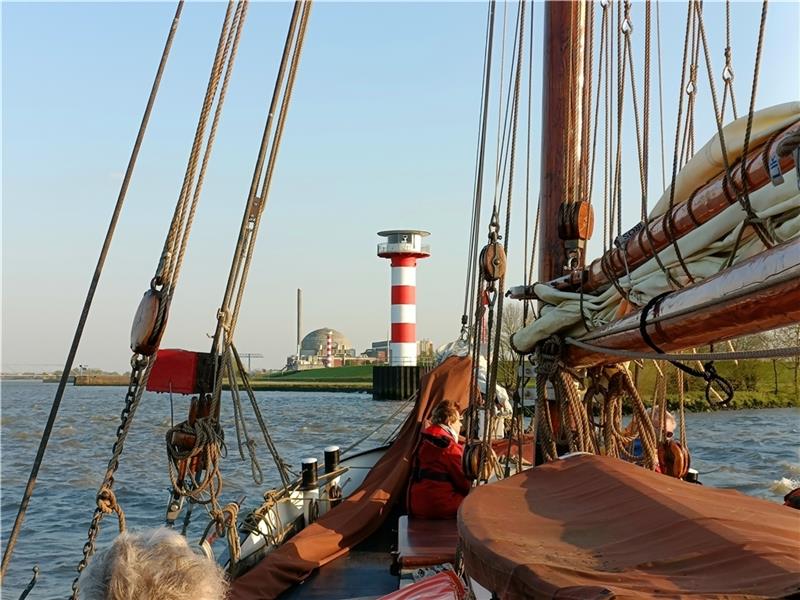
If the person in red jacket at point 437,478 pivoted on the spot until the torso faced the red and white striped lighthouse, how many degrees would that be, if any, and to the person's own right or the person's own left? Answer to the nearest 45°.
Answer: approximately 45° to the person's own left

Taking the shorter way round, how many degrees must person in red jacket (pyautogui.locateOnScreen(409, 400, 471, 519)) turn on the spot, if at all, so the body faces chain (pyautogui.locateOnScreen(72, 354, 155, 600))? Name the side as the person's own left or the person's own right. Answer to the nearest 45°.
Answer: approximately 180°

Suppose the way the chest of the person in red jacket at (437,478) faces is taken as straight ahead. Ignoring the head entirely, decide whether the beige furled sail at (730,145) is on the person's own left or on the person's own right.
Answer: on the person's own right

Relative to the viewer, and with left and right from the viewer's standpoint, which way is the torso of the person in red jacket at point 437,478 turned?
facing away from the viewer and to the right of the viewer

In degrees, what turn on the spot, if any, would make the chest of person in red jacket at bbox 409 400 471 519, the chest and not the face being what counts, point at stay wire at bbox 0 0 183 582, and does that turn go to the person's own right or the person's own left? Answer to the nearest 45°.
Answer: approximately 180°

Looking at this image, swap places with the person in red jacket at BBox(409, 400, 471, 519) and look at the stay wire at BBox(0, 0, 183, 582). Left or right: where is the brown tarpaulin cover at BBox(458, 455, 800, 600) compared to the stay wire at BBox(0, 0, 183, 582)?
left

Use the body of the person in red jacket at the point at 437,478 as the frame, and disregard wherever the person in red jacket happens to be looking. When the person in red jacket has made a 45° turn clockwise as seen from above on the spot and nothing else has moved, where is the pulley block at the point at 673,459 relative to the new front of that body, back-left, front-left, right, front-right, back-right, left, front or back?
front

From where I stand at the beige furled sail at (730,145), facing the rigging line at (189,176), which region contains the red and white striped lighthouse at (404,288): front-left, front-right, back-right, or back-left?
front-right
